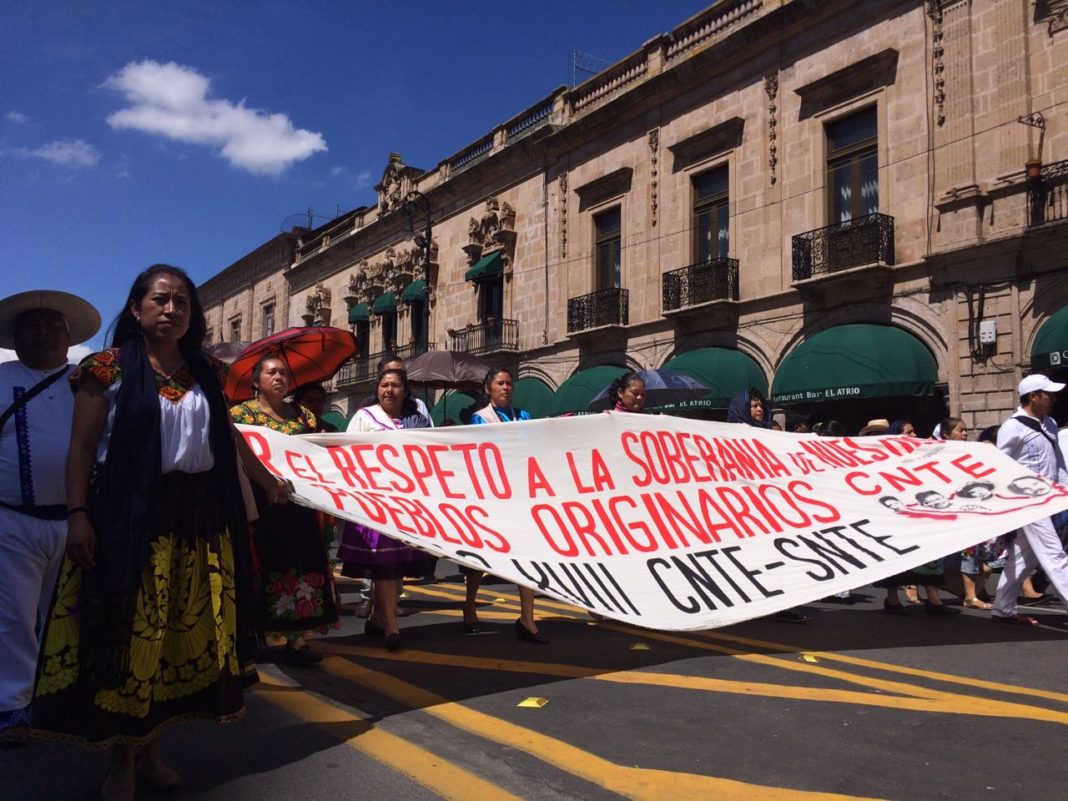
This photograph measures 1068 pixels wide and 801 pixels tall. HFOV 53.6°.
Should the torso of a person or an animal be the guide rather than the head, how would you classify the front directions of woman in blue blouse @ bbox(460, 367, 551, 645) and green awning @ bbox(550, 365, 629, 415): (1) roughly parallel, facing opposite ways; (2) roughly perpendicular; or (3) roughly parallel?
roughly perpendicular

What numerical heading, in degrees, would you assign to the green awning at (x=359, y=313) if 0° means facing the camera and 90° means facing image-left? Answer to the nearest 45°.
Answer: approximately 45°

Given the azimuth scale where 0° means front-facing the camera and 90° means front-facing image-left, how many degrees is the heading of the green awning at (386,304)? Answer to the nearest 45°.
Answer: approximately 45°

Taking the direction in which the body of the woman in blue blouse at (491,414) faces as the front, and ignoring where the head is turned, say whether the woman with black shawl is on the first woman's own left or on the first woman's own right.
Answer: on the first woman's own right

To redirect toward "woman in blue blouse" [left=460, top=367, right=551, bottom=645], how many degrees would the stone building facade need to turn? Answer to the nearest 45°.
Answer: approximately 45° to its left

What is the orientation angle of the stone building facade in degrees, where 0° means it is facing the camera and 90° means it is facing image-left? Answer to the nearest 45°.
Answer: approximately 45°
